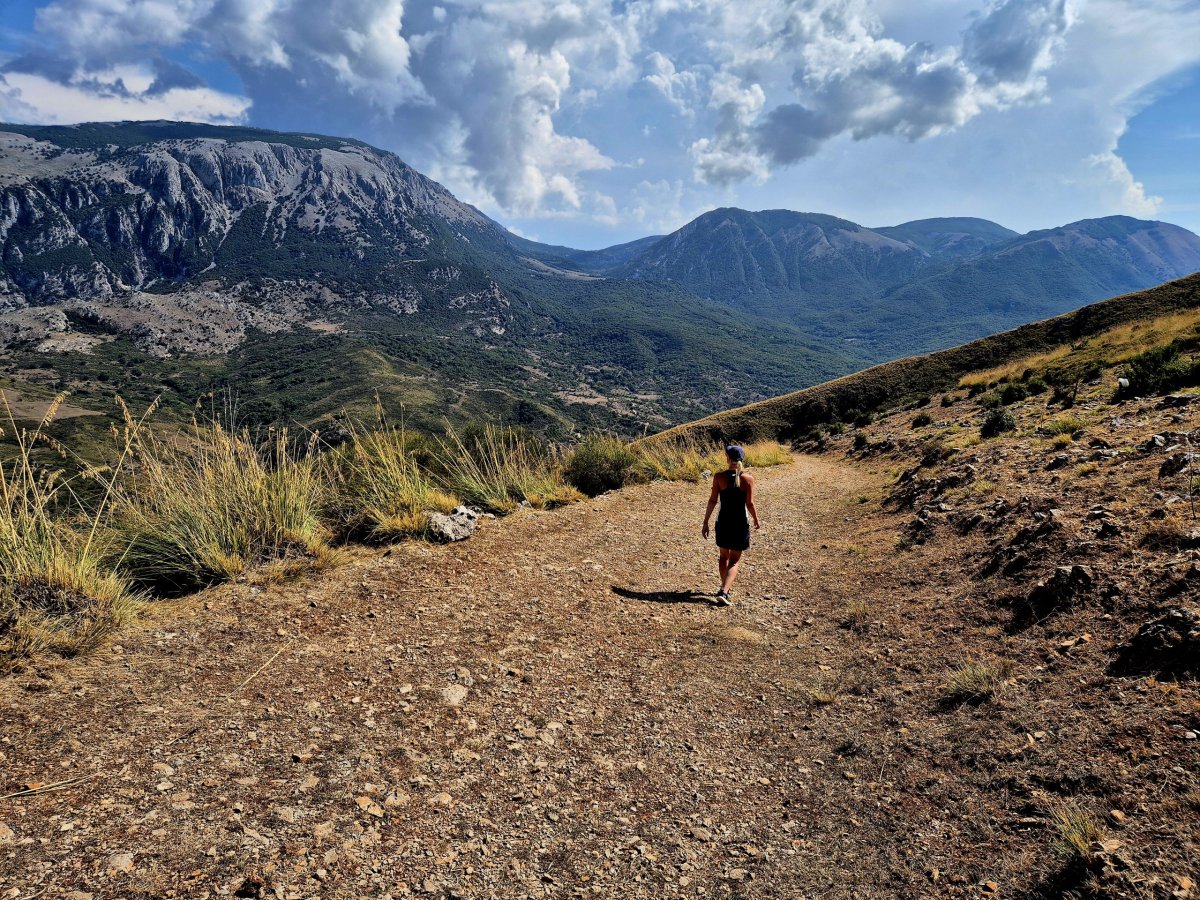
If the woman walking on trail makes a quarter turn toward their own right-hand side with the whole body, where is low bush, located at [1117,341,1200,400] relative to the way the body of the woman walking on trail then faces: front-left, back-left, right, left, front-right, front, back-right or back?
front-left

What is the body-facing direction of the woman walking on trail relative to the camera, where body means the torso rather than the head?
away from the camera

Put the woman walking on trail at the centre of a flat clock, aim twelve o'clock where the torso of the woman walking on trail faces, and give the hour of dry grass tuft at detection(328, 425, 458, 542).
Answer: The dry grass tuft is roughly at 9 o'clock from the woman walking on trail.

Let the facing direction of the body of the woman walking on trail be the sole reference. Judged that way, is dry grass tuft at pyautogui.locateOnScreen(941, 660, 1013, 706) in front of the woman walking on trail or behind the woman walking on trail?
behind

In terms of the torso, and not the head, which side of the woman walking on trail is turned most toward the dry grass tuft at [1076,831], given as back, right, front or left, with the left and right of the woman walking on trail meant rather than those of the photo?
back

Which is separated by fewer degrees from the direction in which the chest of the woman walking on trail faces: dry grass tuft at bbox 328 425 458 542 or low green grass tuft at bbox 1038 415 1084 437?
the low green grass tuft
